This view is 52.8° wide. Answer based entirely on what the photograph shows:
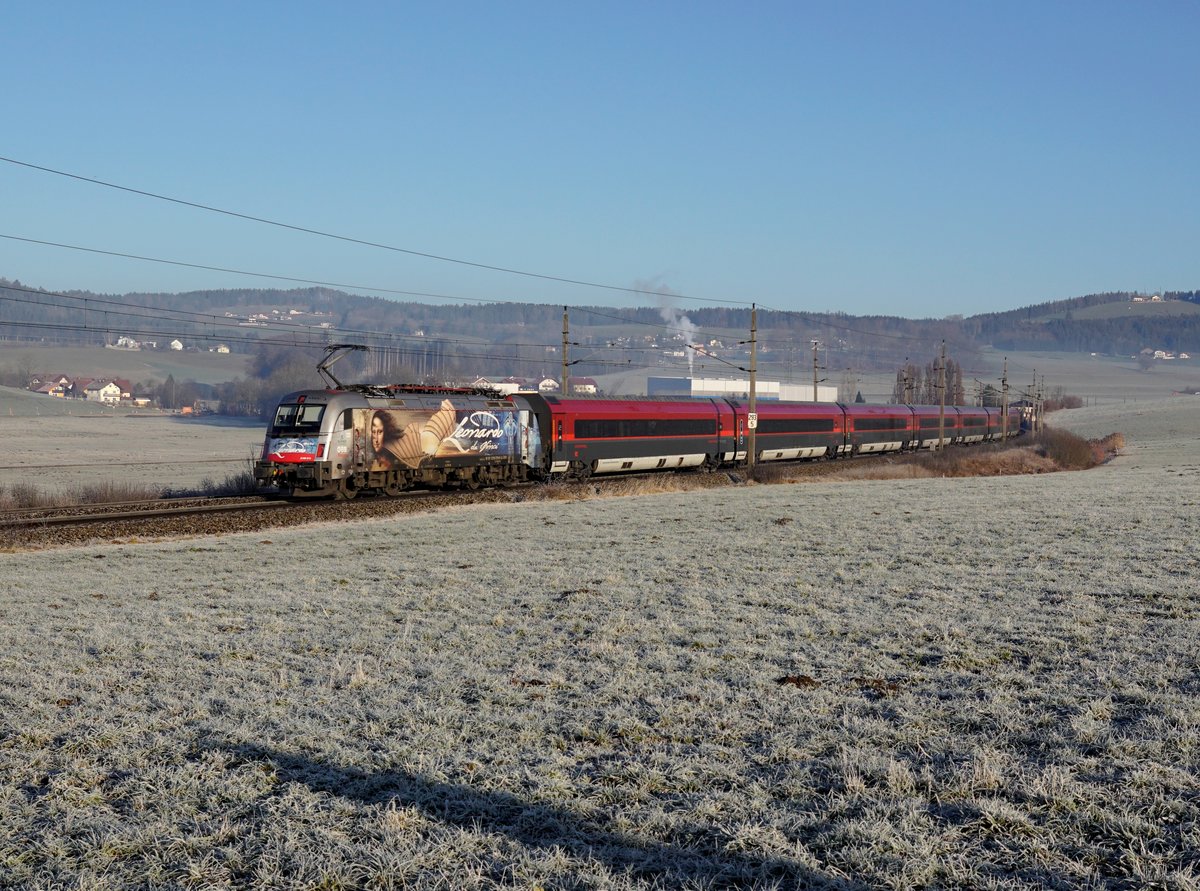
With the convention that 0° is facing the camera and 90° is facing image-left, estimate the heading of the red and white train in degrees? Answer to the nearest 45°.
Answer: approximately 45°
